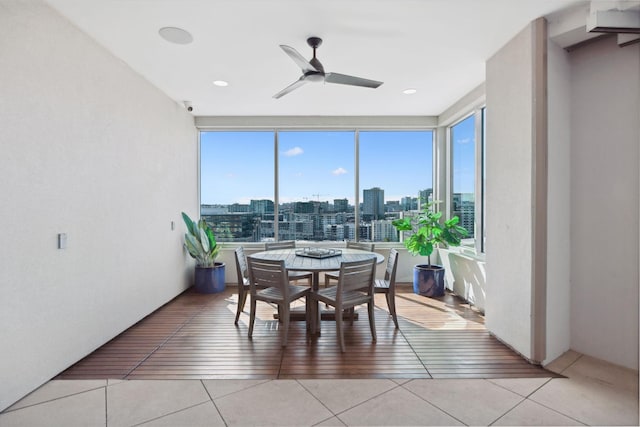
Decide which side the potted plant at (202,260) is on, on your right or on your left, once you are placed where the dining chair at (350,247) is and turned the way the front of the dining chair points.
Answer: on your right

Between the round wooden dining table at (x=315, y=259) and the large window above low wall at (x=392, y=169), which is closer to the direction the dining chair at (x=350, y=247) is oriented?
the round wooden dining table

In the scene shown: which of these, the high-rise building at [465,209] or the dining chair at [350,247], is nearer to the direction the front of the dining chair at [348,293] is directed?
the dining chair

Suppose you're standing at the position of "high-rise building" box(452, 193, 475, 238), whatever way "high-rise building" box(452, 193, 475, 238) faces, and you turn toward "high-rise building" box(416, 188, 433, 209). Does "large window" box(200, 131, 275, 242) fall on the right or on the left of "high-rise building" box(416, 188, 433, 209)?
left

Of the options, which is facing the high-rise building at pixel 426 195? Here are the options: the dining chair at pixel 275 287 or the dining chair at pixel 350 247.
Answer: the dining chair at pixel 275 287

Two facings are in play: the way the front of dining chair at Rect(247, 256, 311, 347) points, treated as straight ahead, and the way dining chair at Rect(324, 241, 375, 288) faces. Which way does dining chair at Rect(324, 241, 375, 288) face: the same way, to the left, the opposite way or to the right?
the opposite way

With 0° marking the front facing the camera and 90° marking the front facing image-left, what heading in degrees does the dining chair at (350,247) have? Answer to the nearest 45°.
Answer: approximately 45°

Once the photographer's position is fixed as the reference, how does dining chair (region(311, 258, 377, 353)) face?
facing away from the viewer and to the left of the viewer

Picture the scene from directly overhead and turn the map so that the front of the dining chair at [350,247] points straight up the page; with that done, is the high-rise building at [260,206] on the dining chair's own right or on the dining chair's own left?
on the dining chair's own right

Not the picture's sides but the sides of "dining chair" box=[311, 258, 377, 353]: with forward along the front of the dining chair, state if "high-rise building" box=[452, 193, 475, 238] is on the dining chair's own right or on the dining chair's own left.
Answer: on the dining chair's own right

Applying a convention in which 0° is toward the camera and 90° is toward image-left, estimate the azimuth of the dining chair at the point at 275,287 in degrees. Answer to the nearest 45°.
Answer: approximately 225°
